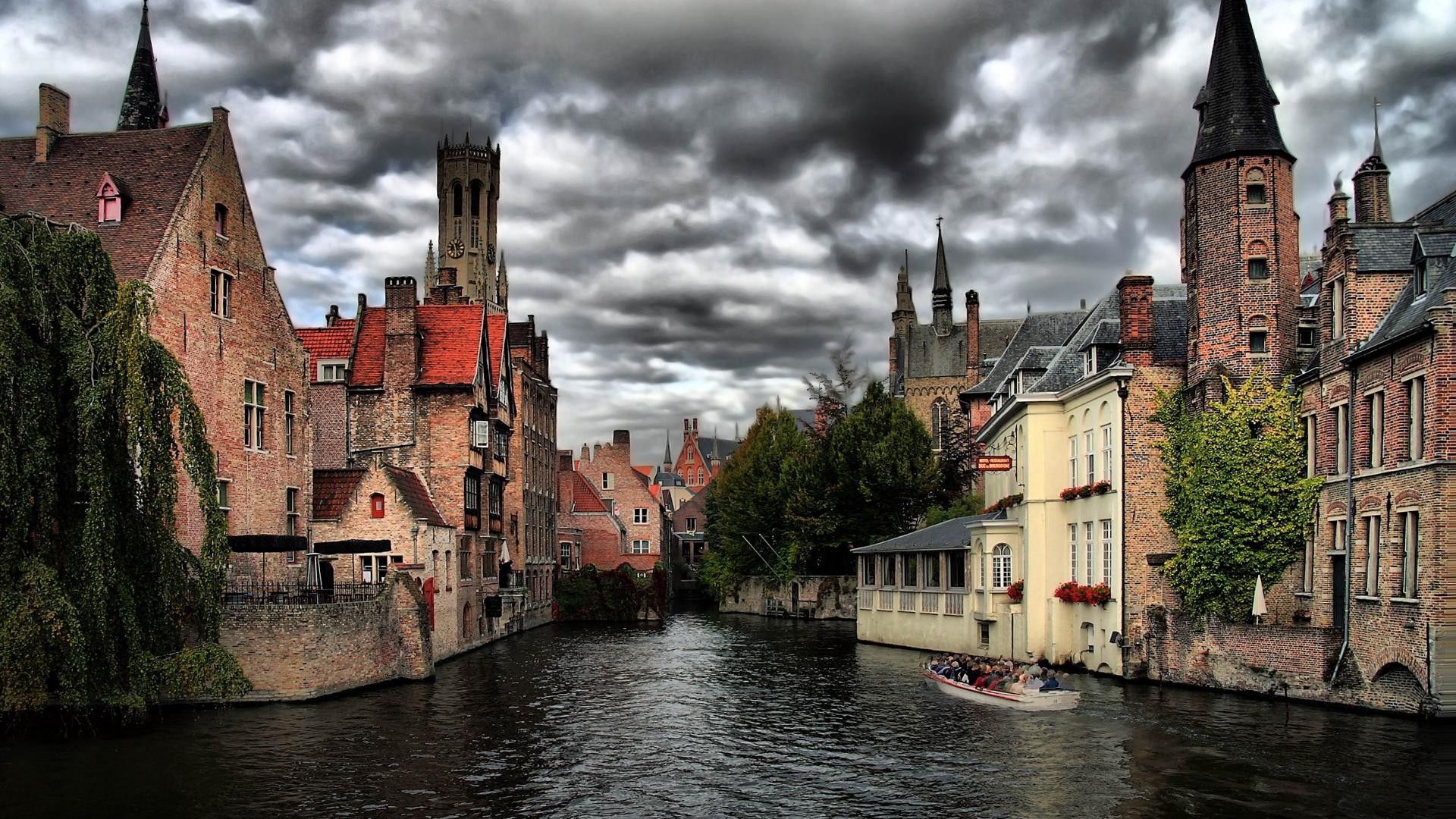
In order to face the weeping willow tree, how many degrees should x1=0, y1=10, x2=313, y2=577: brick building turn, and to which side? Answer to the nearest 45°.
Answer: approximately 45° to its right

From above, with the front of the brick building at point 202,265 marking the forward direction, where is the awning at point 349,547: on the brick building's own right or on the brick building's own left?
on the brick building's own left

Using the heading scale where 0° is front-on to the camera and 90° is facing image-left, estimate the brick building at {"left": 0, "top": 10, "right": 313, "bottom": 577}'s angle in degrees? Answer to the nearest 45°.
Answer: approximately 315°

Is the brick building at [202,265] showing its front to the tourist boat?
yes
